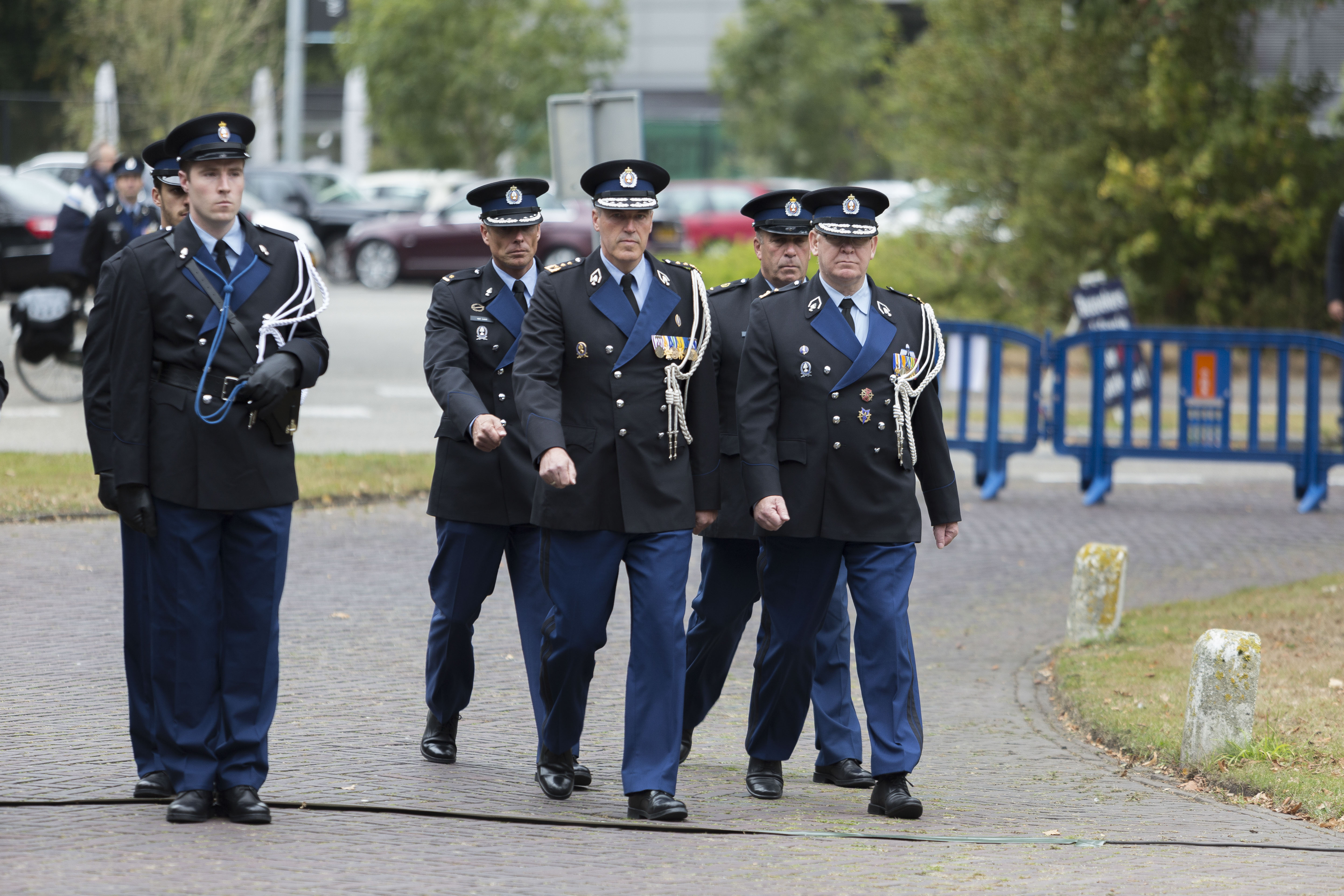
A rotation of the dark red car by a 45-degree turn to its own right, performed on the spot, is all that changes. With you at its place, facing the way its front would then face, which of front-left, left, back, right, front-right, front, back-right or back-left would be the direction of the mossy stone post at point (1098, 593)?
back-left

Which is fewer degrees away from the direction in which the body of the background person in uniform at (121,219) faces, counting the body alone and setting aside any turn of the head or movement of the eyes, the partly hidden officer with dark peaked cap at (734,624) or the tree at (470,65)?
the partly hidden officer with dark peaked cap

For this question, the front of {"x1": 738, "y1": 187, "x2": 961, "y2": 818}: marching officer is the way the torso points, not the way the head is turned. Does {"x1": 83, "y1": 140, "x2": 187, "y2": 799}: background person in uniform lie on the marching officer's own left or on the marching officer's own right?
on the marching officer's own right

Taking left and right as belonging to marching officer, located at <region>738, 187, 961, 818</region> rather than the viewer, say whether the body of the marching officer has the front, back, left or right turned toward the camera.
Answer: front

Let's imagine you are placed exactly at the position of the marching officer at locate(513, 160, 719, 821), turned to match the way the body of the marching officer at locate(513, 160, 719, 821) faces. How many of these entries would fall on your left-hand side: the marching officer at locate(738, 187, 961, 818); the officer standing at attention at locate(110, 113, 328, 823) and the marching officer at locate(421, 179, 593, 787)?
1

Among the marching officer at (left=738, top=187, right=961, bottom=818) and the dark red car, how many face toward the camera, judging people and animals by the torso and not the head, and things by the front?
1

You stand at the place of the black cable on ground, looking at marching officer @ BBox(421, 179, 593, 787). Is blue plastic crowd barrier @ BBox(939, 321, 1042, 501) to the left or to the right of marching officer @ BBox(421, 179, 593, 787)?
right

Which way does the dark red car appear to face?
to the viewer's left

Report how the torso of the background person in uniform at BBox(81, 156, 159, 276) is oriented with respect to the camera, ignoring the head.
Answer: toward the camera

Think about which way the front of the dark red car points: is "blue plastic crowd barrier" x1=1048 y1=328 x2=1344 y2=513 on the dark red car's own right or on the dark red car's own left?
on the dark red car's own left

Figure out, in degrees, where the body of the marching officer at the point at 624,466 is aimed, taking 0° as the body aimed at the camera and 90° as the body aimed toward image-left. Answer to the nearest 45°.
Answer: approximately 0°

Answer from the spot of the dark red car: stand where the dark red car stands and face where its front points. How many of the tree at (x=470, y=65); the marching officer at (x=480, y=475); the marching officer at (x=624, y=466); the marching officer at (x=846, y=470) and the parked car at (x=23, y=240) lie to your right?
1

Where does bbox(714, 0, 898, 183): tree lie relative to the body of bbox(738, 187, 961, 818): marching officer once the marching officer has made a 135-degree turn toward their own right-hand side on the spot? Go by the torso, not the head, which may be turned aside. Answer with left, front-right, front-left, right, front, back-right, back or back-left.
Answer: front-right

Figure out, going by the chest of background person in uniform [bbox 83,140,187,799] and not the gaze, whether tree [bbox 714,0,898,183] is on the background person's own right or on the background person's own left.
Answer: on the background person's own left
